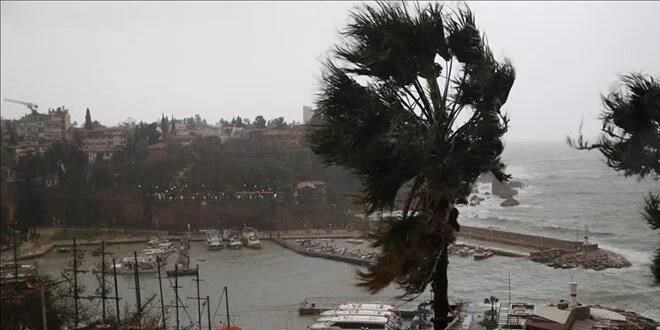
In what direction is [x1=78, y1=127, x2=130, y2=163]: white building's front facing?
toward the camera

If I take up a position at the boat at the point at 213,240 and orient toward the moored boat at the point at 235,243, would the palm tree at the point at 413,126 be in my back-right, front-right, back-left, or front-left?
front-right

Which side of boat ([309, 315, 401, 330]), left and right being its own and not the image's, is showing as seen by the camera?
left

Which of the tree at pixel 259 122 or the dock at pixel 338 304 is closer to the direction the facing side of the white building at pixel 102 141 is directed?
the dock

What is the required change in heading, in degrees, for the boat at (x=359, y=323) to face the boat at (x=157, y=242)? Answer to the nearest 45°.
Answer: approximately 45° to its right

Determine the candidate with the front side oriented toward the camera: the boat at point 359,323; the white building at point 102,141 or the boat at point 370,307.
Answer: the white building

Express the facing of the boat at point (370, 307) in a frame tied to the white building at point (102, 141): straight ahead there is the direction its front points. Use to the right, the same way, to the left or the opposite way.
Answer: to the right

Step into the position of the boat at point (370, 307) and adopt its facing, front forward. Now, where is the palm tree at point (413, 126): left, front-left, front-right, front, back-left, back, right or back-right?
left

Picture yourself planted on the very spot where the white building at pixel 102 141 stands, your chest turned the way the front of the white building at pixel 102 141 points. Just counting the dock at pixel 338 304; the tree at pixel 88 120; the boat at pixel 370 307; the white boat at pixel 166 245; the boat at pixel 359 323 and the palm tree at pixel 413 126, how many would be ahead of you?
5

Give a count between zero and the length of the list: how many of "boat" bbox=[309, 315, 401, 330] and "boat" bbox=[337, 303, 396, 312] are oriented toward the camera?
0
